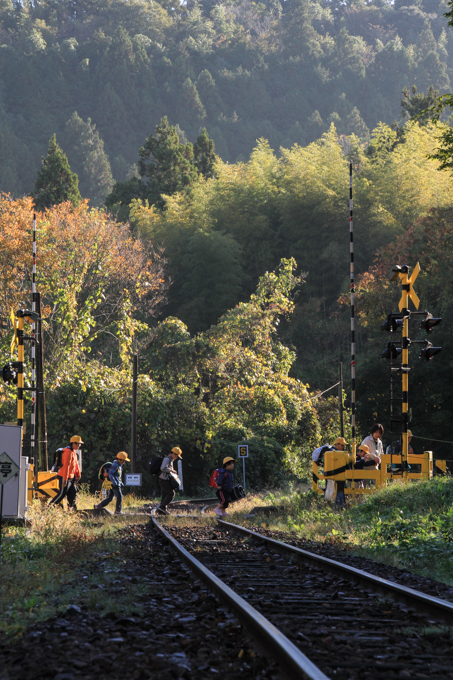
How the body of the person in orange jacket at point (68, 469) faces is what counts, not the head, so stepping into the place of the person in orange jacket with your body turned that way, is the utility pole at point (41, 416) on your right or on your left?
on your left

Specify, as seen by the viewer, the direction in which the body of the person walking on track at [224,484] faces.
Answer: to the viewer's right

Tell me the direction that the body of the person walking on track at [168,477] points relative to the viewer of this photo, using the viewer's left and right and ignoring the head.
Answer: facing to the right of the viewer

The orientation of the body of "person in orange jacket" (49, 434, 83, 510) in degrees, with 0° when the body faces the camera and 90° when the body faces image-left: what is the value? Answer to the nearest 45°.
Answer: approximately 270°

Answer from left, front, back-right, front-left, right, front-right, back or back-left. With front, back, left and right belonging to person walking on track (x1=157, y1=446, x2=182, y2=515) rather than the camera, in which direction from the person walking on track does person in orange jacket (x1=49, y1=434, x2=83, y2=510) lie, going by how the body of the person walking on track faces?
back-right

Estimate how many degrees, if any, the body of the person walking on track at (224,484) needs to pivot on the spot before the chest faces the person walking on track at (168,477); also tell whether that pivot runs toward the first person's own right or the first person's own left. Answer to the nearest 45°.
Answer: approximately 180°

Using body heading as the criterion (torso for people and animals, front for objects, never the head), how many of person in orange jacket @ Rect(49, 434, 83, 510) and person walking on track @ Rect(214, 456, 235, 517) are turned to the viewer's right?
2
